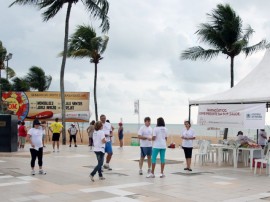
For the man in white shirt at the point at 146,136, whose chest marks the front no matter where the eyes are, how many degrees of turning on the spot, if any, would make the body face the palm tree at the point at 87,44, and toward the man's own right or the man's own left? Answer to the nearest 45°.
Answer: approximately 135° to the man's own left

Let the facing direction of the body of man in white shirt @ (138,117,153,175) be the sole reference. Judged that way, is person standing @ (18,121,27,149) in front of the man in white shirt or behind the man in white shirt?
behind

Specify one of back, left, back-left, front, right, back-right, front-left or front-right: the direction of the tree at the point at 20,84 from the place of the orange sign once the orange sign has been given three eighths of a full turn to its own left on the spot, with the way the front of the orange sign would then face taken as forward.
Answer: front-left

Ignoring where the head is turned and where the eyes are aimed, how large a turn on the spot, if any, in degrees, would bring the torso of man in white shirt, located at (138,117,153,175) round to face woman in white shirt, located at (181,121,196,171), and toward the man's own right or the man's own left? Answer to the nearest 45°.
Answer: approximately 90° to the man's own left

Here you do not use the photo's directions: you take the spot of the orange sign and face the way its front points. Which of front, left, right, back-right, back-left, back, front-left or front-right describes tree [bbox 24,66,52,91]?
back

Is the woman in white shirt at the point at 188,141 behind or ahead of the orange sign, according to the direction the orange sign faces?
ahead

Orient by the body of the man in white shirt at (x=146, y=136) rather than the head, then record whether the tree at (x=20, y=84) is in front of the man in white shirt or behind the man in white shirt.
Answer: behind

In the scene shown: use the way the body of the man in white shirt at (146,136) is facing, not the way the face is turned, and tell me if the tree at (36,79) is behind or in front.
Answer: behind

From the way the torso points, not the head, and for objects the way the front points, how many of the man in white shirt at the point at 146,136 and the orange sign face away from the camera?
0

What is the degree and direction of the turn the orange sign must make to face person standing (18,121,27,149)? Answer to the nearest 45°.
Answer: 0° — it already faces them

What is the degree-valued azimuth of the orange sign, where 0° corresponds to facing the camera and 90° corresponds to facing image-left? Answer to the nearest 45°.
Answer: approximately 0°

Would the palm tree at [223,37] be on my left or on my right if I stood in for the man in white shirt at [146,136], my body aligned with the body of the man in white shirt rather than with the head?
on my left

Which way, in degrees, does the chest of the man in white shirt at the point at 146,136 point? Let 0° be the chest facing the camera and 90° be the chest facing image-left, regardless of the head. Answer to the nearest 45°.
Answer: approximately 315°
